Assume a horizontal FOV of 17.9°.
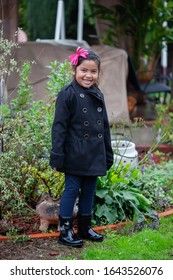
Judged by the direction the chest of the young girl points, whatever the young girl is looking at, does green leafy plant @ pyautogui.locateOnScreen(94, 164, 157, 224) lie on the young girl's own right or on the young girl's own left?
on the young girl's own left

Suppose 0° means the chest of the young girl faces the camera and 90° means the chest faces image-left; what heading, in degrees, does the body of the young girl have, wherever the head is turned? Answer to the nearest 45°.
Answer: approximately 315°

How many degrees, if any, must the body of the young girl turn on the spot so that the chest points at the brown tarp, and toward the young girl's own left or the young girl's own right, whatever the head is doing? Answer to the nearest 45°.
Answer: approximately 135° to the young girl's own left

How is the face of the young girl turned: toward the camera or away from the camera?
toward the camera

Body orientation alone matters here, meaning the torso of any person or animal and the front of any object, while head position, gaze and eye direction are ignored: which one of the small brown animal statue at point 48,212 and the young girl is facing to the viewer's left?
the small brown animal statue

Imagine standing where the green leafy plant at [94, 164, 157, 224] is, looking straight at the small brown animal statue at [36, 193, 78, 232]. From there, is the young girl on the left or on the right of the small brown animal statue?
left
